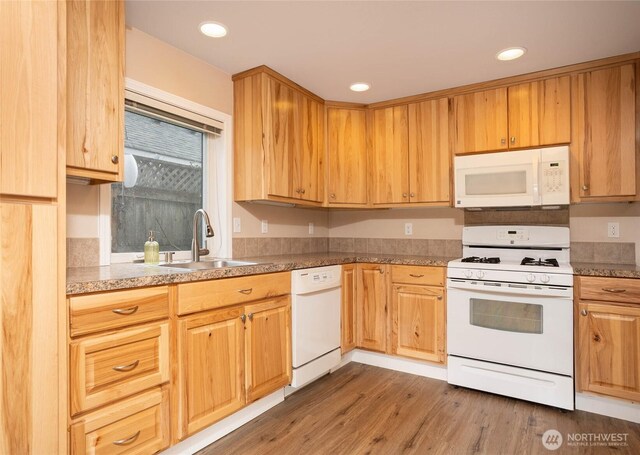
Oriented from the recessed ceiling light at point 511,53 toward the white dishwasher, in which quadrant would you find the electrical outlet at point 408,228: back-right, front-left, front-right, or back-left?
front-right

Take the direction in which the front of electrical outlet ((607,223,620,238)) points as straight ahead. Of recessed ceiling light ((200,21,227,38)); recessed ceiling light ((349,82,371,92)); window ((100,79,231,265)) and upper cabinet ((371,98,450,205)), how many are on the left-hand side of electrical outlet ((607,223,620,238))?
0

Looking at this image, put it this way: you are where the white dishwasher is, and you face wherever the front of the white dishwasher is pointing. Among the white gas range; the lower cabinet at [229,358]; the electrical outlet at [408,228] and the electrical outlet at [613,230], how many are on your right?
1

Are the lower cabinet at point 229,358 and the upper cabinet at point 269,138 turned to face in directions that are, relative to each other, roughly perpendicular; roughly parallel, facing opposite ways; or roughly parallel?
roughly parallel

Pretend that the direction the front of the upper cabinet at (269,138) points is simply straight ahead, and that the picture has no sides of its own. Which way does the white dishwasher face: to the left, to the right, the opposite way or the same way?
the same way

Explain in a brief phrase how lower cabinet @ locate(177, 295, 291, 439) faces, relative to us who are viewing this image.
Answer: facing the viewer and to the right of the viewer

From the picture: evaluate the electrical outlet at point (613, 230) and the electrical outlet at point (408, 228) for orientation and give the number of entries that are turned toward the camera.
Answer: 2

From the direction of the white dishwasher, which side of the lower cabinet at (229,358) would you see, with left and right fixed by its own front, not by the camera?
left

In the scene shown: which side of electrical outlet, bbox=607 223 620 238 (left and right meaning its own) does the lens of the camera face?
front

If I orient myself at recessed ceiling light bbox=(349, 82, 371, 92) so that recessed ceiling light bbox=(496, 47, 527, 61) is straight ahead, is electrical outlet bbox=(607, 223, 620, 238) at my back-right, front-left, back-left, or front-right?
front-left

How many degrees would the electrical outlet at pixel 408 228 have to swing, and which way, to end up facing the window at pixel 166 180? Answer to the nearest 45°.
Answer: approximately 45° to its right
